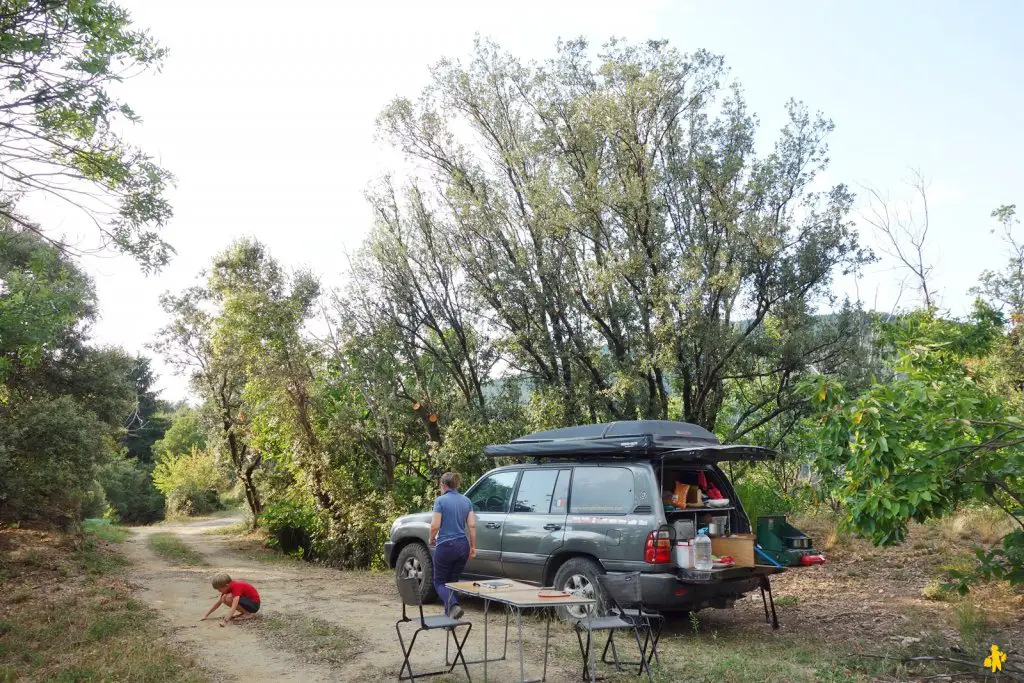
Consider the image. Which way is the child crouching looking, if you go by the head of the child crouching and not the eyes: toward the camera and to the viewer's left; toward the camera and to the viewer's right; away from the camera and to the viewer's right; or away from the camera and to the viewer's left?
toward the camera and to the viewer's left

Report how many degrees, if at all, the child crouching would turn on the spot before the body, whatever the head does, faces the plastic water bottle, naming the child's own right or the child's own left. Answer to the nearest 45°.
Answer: approximately 135° to the child's own left

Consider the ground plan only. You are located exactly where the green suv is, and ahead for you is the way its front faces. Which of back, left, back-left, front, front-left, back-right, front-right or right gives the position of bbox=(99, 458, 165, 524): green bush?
front

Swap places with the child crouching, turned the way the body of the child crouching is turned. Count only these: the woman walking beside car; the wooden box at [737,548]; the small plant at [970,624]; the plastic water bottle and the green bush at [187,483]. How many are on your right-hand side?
1

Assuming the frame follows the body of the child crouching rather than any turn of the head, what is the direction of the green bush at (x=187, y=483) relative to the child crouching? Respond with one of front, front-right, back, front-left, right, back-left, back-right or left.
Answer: right

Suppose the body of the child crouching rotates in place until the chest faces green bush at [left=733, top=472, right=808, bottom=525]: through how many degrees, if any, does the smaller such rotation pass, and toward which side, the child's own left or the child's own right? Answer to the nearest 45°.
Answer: approximately 180°

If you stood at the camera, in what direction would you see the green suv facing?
facing away from the viewer and to the left of the viewer

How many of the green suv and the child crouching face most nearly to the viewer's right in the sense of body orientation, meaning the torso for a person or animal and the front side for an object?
0

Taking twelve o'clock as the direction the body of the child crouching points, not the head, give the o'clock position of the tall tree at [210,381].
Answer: The tall tree is roughly at 3 o'clock from the child crouching.

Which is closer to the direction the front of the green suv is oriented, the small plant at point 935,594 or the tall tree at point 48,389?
the tall tree

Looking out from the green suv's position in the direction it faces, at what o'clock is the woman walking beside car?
The woman walking beside car is roughly at 10 o'clock from the green suv.

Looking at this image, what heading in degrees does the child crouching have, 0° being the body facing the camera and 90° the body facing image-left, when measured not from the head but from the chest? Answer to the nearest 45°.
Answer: approximately 90°

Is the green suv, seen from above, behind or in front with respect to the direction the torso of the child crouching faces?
behind

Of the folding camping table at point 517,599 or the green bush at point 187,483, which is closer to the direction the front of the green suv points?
the green bush

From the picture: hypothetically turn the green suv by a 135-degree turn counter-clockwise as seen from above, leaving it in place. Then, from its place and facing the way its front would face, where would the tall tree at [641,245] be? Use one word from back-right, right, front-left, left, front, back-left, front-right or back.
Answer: back
